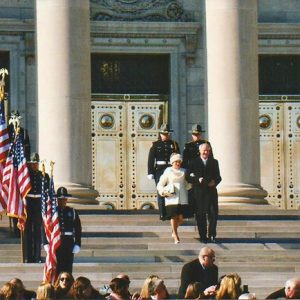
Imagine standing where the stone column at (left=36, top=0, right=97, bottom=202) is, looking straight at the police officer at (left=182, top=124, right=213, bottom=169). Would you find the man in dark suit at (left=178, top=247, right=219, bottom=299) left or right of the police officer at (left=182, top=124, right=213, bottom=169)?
right

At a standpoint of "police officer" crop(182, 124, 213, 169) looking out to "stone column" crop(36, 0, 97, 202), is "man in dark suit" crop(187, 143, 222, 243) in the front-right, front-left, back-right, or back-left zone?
back-left

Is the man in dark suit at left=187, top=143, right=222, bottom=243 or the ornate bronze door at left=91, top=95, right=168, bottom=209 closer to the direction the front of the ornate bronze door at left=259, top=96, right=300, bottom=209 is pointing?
the man in dark suit

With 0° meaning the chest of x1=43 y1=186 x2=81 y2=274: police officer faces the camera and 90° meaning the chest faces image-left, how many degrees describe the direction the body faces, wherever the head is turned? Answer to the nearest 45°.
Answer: approximately 0°

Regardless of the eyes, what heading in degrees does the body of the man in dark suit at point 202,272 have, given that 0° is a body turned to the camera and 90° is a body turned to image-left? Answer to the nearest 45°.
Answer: approximately 315°

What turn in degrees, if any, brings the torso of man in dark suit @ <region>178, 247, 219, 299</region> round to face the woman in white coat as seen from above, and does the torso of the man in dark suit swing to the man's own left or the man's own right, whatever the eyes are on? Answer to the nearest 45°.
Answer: approximately 135° to the man's own left
